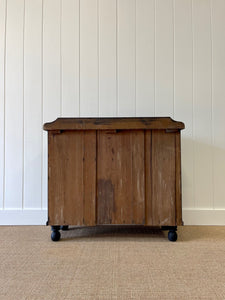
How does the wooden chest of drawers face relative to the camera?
away from the camera
